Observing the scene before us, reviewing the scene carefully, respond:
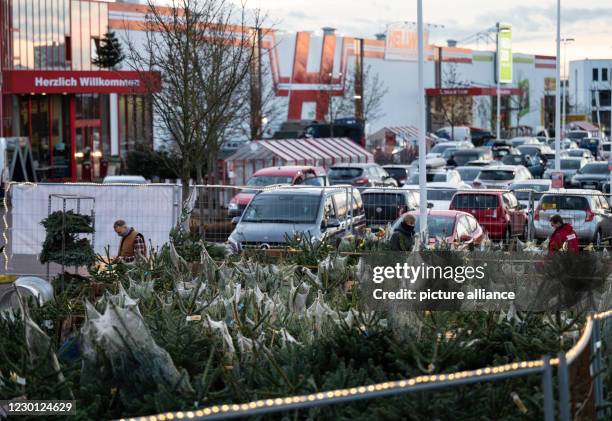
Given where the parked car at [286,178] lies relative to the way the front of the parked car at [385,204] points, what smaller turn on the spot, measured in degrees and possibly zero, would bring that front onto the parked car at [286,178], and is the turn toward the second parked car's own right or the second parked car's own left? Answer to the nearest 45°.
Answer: approximately 45° to the second parked car's own left

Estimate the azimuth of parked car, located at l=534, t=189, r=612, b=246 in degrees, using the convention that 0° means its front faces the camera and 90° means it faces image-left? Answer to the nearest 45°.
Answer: approximately 225°

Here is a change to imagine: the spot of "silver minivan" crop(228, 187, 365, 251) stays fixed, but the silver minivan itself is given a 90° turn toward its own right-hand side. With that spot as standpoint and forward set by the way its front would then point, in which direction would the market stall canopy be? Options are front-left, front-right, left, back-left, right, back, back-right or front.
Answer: front-right

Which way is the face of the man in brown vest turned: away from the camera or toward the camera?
toward the camera

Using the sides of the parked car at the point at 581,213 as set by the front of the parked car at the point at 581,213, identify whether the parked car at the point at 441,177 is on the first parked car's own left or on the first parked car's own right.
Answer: on the first parked car's own left

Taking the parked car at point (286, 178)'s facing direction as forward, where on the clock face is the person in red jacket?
The person in red jacket is roughly at 10 o'clock from the parked car.

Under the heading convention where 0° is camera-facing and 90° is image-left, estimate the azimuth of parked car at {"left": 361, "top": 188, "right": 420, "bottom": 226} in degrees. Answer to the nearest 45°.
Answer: approximately 225°

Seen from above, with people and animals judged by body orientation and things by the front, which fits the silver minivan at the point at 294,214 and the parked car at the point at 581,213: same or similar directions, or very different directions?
very different directions

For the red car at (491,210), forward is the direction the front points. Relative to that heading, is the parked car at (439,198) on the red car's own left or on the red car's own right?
on the red car's own left

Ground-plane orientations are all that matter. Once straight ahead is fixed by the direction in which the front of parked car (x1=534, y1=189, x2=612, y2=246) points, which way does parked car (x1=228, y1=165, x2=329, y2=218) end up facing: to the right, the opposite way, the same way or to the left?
the opposite way

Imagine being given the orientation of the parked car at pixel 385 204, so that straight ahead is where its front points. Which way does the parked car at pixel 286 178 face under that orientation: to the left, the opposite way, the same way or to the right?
the opposite way

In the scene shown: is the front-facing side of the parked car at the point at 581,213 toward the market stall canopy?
no

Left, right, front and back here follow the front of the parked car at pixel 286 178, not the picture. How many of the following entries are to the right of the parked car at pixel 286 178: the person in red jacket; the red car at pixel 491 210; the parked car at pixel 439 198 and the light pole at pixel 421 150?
0

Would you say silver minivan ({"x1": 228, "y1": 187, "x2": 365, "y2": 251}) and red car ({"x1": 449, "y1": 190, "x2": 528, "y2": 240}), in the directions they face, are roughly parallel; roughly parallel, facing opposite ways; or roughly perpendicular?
roughly parallel, facing opposite ways

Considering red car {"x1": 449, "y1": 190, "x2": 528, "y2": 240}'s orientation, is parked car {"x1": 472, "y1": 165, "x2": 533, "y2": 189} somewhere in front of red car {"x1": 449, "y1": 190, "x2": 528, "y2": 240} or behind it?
in front

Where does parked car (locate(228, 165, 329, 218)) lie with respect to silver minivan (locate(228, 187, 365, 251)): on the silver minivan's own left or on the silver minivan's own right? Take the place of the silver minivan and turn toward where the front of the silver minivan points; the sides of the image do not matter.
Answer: on the silver minivan's own right
